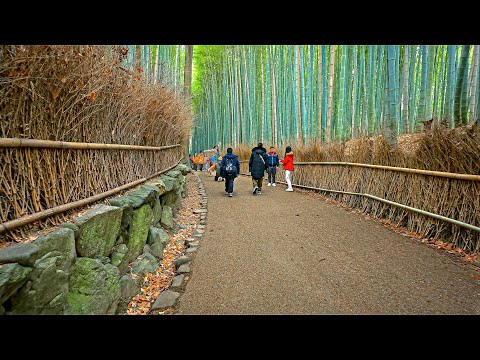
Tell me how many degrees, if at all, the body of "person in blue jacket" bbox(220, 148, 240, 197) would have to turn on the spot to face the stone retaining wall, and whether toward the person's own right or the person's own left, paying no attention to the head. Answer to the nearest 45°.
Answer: approximately 180°

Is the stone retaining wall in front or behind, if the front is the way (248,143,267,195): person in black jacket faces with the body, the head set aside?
behind

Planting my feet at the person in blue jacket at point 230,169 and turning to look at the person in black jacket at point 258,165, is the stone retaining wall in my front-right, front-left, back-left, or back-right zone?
back-right

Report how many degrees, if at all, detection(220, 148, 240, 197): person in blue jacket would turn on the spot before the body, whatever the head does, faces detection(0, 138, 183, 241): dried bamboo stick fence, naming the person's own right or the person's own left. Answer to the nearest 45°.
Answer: approximately 180°

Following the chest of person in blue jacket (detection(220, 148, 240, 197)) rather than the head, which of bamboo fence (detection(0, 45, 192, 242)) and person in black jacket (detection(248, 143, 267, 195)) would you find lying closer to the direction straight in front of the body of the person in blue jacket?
the person in black jacket

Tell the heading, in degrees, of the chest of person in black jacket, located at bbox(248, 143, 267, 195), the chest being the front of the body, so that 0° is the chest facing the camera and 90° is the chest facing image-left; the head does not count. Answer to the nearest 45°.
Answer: approximately 180°

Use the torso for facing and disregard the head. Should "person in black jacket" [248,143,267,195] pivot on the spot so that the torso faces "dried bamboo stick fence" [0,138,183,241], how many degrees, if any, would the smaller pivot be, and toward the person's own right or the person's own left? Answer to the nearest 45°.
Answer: approximately 180°

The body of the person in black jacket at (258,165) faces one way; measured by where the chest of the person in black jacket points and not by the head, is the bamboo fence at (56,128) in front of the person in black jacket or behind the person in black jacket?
behind

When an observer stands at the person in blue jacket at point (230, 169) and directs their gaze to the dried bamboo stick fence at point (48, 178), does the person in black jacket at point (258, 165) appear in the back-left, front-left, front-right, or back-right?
back-left

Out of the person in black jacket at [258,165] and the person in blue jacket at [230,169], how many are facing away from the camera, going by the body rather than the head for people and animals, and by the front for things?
2

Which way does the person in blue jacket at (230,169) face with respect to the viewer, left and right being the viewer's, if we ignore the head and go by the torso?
facing away from the viewer
